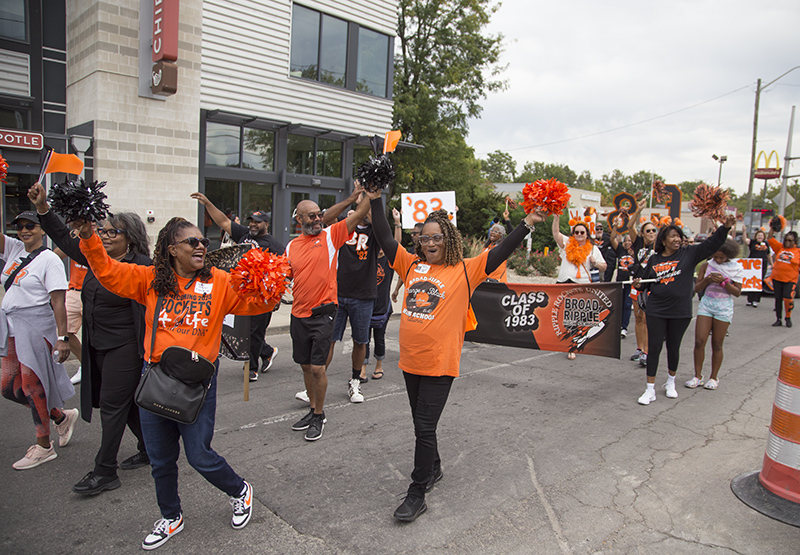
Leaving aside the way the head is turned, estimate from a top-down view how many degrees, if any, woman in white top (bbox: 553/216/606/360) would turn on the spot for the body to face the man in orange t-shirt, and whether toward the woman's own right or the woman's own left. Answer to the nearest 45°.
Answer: approximately 45° to the woman's own right

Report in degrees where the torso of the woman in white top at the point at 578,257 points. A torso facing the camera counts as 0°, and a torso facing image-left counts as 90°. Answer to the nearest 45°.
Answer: approximately 0°

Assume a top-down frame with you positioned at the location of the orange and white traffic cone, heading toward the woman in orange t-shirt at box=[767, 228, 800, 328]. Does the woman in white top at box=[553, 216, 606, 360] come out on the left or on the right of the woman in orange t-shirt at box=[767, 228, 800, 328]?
left

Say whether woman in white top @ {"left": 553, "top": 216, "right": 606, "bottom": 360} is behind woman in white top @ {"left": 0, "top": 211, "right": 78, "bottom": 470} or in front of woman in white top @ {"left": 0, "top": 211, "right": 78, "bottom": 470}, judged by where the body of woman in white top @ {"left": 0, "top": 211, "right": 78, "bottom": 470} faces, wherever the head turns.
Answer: behind

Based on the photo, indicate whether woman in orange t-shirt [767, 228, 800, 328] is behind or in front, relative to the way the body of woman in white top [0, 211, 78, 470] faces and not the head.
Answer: behind

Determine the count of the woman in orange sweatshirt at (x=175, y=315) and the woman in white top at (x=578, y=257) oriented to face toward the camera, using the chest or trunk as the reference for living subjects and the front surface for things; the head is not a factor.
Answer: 2

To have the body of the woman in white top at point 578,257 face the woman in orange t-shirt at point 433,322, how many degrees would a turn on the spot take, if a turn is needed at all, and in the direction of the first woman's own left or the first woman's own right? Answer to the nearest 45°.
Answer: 0° — they already face them

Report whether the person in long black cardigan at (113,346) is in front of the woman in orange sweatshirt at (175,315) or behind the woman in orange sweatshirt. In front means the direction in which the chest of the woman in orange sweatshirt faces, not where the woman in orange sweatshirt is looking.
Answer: behind

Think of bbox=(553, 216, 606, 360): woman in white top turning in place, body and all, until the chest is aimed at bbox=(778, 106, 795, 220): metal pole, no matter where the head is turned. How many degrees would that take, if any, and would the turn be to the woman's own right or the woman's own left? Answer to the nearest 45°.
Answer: approximately 180°

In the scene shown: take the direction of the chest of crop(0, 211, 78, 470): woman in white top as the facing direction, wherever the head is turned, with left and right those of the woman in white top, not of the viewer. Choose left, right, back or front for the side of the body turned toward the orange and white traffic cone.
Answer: left

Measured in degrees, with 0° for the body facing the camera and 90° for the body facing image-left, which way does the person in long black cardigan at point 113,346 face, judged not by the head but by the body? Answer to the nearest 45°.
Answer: approximately 45°

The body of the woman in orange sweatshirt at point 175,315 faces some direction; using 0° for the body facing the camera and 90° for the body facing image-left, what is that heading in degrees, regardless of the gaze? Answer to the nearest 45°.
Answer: approximately 0°
